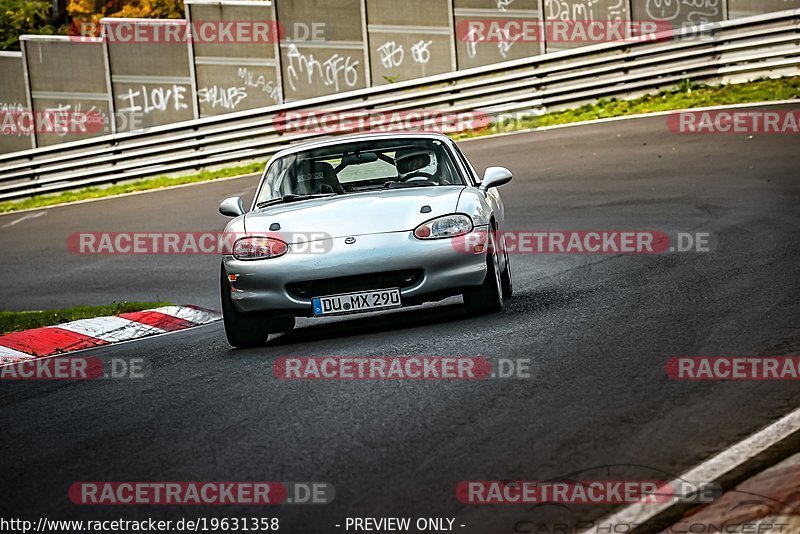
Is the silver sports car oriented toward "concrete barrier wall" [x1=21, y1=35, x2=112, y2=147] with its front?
no

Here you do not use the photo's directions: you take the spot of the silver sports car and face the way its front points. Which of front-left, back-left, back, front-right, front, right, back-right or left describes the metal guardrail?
back

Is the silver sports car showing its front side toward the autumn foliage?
no

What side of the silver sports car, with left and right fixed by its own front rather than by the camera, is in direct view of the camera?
front

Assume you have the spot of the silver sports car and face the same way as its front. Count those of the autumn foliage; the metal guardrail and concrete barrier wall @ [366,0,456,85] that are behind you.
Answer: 3

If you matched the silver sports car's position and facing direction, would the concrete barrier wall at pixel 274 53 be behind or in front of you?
behind

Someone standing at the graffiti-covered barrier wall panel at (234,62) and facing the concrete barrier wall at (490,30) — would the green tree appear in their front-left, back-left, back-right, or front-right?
back-left

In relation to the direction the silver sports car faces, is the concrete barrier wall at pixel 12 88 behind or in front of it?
behind

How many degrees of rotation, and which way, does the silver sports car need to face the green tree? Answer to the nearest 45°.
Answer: approximately 180°

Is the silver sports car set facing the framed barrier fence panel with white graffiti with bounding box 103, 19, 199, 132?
no

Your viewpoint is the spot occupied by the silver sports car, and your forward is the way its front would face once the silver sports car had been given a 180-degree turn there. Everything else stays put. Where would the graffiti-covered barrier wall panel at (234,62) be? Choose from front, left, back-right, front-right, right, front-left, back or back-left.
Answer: front

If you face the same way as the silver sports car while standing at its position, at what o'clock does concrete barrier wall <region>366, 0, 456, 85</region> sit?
The concrete barrier wall is roughly at 6 o'clock from the silver sports car.

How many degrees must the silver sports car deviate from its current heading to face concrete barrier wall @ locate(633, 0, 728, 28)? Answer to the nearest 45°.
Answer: approximately 180°

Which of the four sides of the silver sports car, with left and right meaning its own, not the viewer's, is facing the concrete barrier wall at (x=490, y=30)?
back

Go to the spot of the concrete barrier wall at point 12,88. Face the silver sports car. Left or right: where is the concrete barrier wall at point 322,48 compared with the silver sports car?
left
